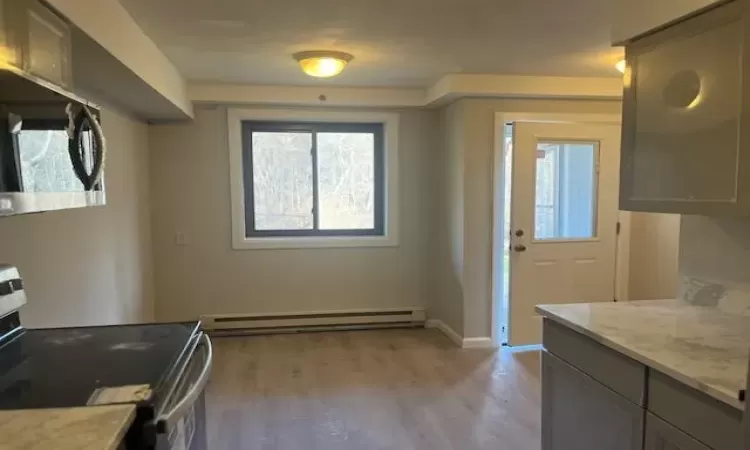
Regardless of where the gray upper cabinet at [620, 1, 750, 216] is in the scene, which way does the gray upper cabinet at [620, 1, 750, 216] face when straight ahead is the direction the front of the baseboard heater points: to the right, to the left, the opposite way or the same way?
to the right

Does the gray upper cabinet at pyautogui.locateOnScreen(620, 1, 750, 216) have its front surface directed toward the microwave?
yes

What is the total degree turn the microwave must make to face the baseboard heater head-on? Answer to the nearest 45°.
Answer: approximately 90° to its left

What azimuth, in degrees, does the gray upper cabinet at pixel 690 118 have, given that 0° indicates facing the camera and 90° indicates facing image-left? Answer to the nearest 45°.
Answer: approximately 45°

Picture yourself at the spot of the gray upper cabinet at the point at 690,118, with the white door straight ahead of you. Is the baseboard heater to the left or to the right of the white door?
left

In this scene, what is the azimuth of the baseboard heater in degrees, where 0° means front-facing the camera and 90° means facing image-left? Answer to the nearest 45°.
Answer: approximately 0°
